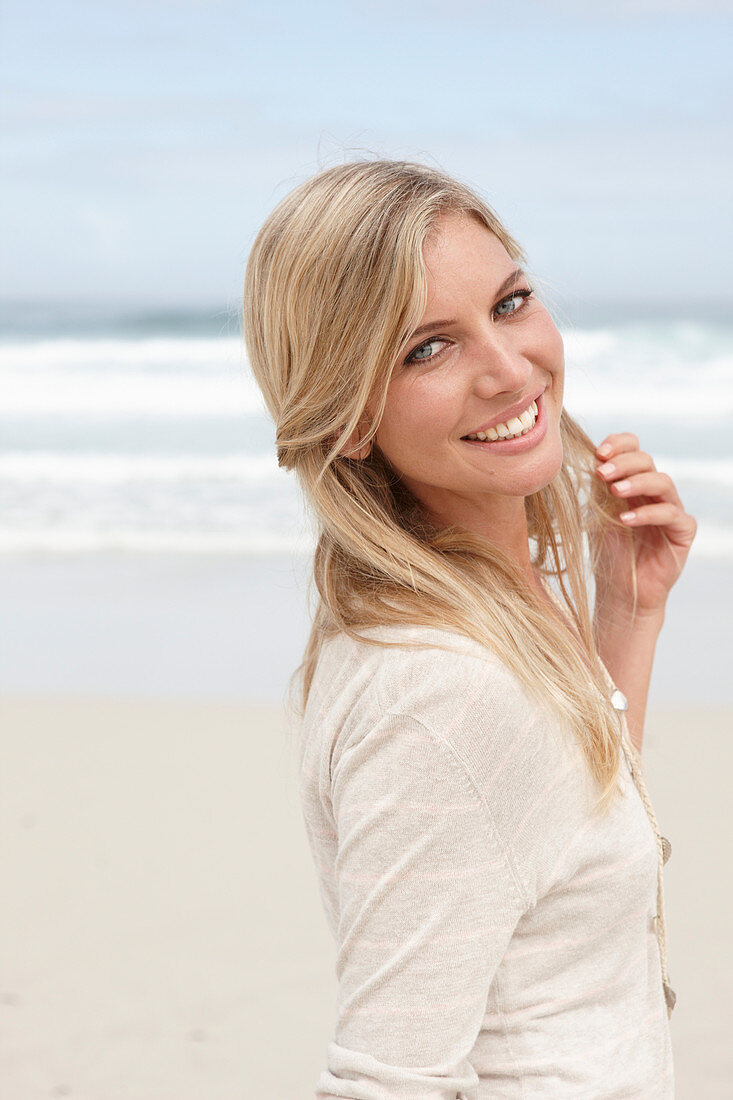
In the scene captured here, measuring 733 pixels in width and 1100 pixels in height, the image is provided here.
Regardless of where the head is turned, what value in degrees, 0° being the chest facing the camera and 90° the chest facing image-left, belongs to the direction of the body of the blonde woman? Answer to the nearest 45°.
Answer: approximately 270°

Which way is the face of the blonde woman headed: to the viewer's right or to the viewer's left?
to the viewer's right
